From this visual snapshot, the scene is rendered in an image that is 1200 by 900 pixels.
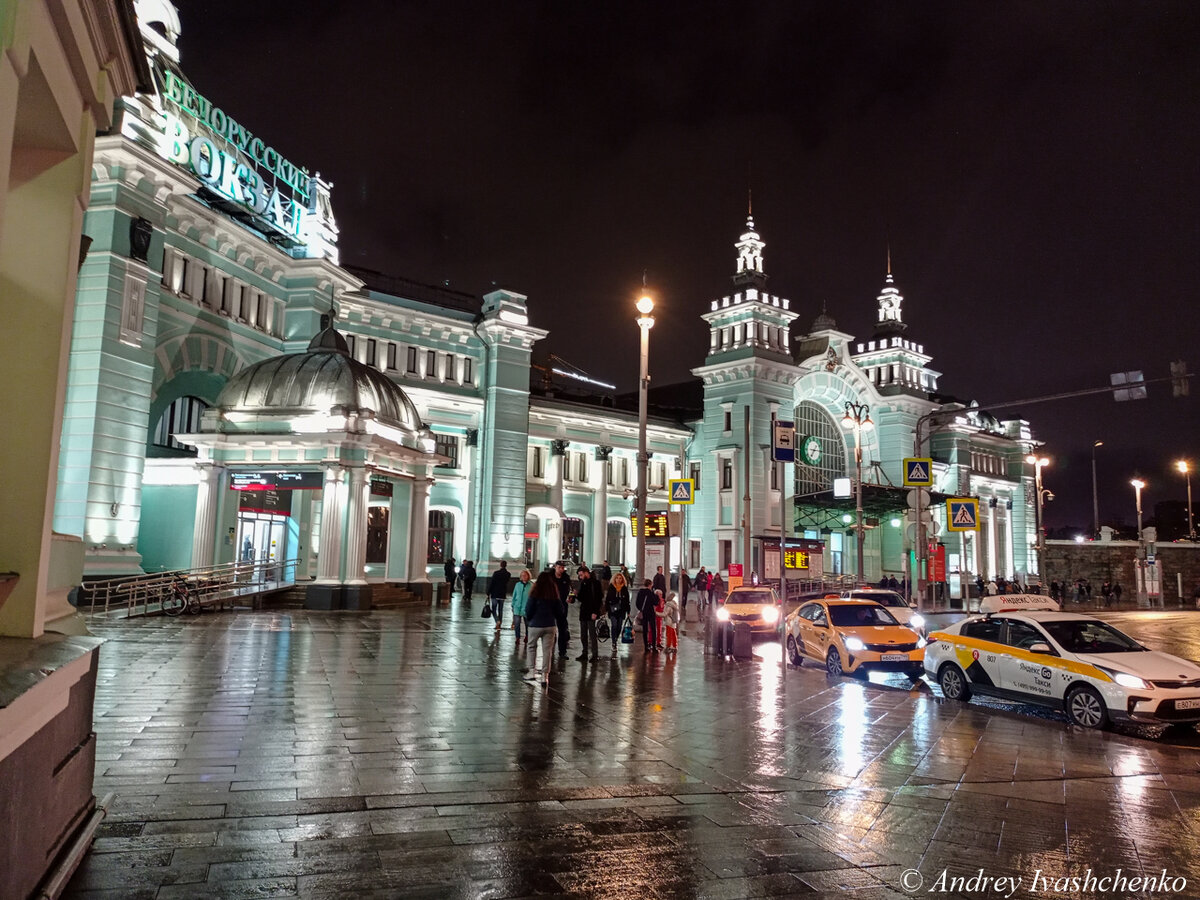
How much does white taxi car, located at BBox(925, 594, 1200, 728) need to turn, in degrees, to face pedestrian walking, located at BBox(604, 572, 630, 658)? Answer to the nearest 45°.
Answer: approximately 180°

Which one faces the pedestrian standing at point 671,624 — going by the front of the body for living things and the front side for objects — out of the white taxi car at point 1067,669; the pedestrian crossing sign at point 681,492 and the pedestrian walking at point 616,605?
the pedestrian crossing sign

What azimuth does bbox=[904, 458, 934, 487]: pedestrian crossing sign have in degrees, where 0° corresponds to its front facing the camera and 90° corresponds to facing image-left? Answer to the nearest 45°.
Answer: approximately 0°

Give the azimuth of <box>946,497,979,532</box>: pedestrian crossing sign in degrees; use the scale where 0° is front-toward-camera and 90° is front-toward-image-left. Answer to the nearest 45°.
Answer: approximately 0°
